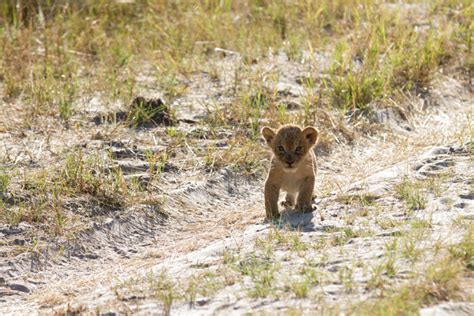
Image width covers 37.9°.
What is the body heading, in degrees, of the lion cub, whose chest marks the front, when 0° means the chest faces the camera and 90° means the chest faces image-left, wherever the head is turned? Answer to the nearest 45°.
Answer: approximately 0°
